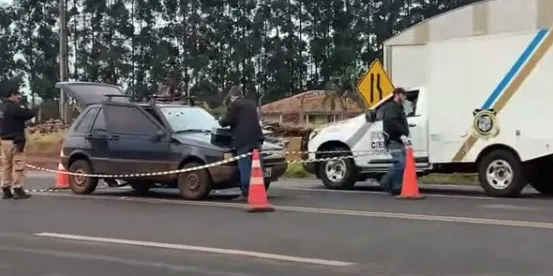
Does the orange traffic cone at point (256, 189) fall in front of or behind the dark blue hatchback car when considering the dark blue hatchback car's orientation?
in front

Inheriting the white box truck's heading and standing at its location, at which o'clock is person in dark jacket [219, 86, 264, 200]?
The person in dark jacket is roughly at 11 o'clock from the white box truck.

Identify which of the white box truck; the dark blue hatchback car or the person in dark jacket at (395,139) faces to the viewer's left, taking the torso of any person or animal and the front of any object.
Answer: the white box truck

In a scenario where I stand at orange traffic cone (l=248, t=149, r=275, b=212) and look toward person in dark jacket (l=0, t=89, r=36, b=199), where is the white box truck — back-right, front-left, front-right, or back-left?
back-right

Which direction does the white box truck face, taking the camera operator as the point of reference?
facing to the left of the viewer

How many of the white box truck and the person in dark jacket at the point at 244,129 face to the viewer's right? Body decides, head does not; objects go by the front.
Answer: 0

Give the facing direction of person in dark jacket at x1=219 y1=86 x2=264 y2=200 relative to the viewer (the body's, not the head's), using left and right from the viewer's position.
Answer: facing away from the viewer and to the left of the viewer

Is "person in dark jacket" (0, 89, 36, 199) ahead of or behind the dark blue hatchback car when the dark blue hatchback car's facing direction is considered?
behind

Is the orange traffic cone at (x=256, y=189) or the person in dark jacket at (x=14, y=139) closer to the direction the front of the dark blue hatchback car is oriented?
the orange traffic cone
